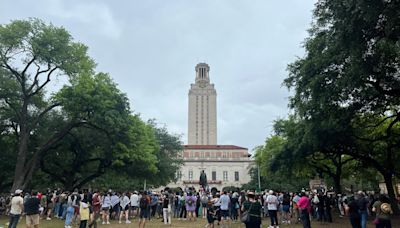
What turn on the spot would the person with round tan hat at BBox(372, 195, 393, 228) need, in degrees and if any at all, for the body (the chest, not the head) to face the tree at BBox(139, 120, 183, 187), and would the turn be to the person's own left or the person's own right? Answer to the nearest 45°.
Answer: approximately 45° to the person's own left

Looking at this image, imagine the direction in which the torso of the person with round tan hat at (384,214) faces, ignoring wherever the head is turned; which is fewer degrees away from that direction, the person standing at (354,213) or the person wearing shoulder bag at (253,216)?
the person standing

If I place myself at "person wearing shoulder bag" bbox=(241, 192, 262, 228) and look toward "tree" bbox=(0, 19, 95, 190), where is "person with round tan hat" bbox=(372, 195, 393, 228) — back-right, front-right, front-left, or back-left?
back-right

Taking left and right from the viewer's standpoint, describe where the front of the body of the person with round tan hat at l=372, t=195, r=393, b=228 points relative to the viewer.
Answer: facing away from the viewer

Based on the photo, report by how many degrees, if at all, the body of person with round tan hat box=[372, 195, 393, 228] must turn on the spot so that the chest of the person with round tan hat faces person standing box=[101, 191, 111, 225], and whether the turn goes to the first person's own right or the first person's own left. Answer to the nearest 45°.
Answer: approximately 90° to the first person's own left

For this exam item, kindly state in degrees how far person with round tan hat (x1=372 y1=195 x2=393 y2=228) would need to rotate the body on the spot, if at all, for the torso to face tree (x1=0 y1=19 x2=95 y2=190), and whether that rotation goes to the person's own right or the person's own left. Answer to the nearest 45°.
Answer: approximately 90° to the person's own left
